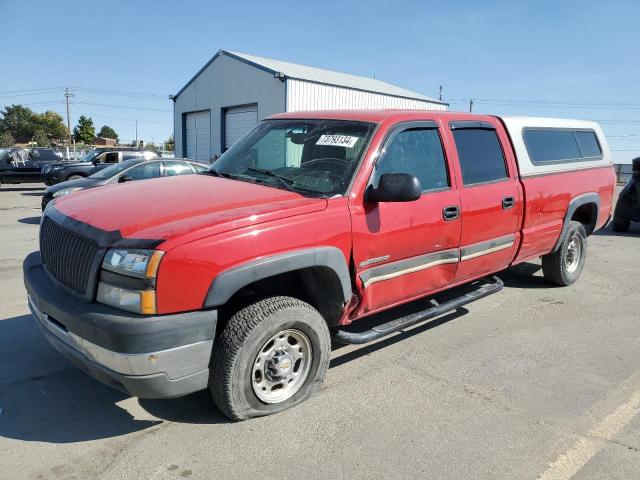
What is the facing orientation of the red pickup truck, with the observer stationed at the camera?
facing the viewer and to the left of the viewer

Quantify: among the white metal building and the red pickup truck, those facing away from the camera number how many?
0

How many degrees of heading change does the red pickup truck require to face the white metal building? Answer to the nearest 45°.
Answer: approximately 135° to its right

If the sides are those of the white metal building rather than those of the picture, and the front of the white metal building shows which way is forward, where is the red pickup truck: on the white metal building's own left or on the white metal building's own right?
on the white metal building's own left

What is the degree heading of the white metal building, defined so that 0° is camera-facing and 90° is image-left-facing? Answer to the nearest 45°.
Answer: approximately 45°
